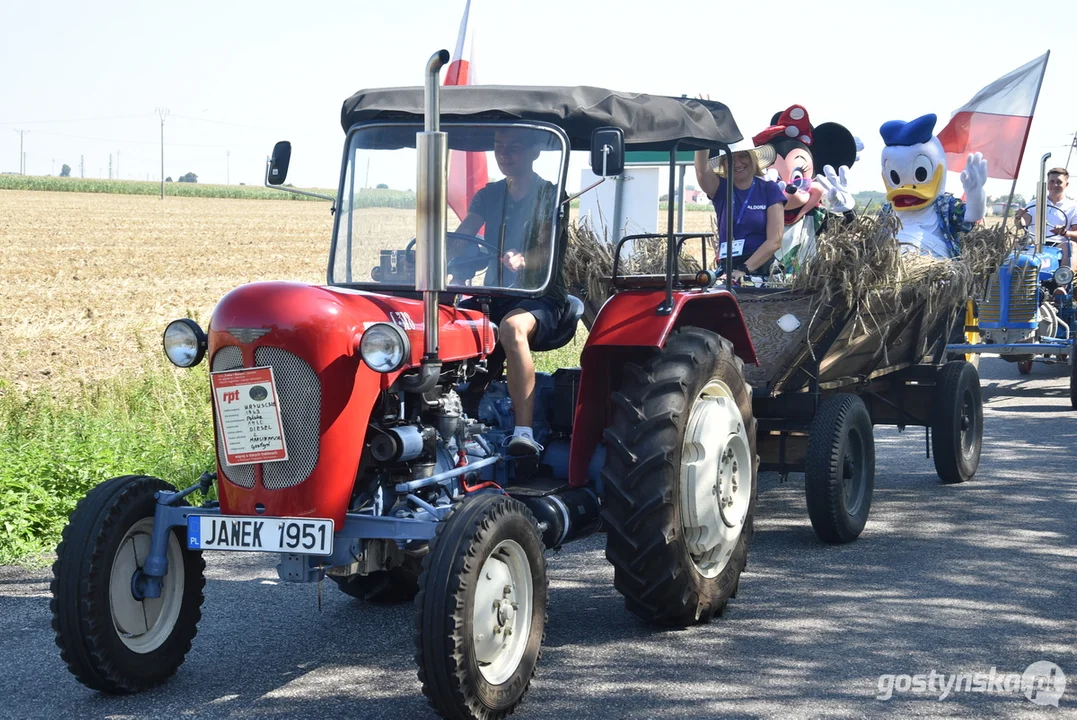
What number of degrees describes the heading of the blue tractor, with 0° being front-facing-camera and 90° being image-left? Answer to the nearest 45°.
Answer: approximately 45°

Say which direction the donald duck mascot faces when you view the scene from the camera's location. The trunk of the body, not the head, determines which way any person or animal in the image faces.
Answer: facing the viewer and to the left of the viewer

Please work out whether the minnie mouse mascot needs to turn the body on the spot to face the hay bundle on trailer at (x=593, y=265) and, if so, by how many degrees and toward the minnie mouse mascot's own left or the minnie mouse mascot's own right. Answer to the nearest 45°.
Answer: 0° — they already face it

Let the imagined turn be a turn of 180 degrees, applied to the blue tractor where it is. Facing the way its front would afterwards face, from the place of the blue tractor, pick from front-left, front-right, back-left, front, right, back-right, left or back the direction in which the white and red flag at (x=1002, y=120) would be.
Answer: back-right

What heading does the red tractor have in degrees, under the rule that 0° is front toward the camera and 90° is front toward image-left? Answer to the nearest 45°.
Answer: approximately 45°

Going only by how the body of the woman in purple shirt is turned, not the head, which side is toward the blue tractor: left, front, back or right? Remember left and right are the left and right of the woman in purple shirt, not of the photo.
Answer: back

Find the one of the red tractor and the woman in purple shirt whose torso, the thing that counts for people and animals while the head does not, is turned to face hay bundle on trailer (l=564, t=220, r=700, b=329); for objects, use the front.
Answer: the woman in purple shirt

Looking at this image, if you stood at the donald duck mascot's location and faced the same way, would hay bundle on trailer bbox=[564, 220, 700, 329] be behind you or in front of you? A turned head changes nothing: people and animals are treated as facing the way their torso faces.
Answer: in front

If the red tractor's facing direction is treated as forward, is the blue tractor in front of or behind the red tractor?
behind

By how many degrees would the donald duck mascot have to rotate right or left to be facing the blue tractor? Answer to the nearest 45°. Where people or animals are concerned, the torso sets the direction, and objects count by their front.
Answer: approximately 180°

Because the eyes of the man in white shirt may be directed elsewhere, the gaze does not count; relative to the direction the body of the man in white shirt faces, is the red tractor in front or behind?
in front

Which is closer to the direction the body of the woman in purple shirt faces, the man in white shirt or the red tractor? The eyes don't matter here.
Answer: the red tractor

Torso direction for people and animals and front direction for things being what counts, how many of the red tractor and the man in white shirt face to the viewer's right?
0

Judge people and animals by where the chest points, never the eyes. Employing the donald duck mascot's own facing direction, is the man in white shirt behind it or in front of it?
behind
